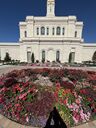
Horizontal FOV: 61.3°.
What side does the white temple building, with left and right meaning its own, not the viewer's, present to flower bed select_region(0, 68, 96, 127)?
front

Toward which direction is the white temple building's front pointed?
toward the camera
